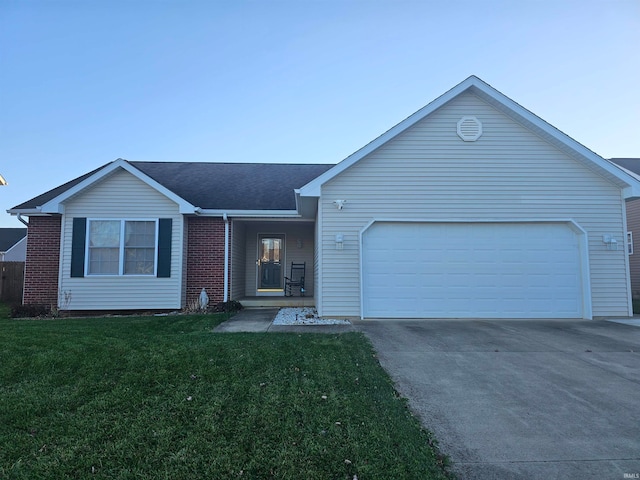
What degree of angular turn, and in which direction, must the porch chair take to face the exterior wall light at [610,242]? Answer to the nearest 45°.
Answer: approximately 90° to its left

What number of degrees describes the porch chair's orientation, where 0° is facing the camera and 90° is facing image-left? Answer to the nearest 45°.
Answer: approximately 45°

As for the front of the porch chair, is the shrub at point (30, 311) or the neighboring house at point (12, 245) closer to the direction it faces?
the shrub

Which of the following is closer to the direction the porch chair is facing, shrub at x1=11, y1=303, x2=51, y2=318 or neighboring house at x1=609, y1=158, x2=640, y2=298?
the shrub

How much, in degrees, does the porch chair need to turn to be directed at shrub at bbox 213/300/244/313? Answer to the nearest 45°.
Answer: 0° — it already faces it

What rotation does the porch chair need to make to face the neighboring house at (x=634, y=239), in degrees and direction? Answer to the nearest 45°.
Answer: approximately 135° to its left

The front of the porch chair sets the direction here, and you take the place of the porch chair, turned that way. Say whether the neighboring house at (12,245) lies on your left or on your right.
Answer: on your right
